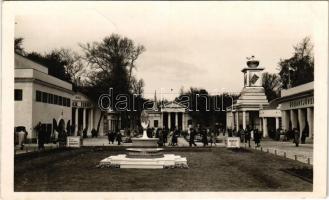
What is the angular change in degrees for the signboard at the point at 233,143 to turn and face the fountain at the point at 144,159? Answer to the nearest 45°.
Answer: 0° — it already faces it

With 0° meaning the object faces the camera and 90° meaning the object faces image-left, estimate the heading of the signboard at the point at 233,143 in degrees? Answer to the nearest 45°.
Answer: approximately 0°

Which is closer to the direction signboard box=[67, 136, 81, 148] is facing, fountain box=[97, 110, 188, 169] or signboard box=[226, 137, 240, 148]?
the fountain

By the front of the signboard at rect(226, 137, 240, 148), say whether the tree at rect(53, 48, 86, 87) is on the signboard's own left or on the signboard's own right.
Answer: on the signboard's own right

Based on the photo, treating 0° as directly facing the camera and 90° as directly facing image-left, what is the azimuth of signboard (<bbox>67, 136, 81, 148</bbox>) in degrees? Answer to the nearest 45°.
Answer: approximately 0°

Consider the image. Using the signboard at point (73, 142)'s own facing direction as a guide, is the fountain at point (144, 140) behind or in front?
in front

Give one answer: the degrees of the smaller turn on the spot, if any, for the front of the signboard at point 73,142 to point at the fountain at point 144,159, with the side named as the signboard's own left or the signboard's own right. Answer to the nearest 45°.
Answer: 0° — it already faces it

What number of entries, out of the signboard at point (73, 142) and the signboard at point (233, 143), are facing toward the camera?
2

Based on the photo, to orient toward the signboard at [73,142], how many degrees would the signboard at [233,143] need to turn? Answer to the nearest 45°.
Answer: approximately 90° to its right
